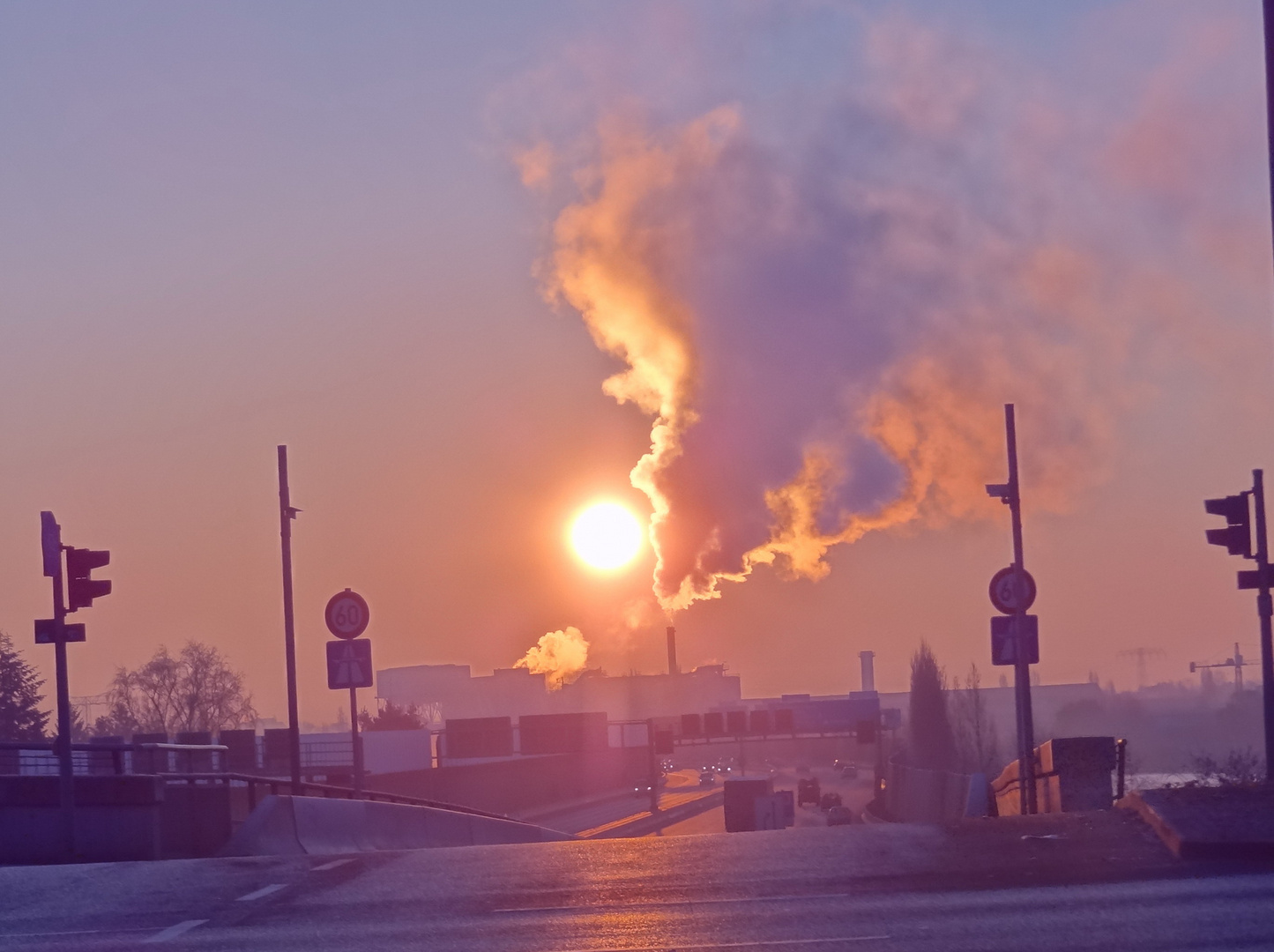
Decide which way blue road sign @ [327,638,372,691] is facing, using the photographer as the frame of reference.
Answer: facing the viewer

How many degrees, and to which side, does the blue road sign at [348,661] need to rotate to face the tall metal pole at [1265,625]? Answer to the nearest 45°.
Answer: approximately 90° to its left

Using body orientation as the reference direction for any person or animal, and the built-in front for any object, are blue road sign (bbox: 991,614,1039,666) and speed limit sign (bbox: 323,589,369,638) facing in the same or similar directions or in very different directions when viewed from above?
same or similar directions

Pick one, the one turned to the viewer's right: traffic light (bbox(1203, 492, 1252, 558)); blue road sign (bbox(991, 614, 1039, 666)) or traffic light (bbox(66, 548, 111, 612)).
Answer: traffic light (bbox(66, 548, 111, 612))

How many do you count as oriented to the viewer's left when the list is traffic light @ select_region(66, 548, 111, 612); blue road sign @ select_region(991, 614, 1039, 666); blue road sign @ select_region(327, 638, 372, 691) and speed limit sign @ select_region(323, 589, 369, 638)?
0

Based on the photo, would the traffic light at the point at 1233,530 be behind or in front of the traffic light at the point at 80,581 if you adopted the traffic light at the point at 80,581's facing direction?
in front

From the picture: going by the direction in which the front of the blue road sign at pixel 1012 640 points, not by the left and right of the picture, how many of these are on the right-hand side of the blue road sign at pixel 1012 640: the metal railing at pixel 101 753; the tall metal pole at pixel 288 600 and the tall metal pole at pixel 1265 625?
2

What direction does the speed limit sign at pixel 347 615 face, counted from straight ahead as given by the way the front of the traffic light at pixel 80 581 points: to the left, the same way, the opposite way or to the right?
to the right
